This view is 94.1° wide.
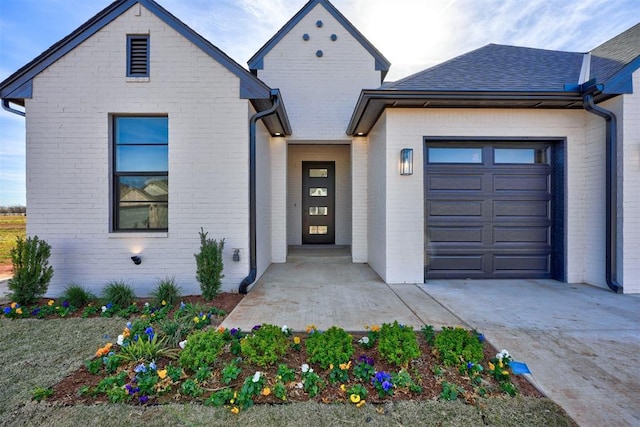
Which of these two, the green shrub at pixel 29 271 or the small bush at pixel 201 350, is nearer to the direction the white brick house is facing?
the small bush

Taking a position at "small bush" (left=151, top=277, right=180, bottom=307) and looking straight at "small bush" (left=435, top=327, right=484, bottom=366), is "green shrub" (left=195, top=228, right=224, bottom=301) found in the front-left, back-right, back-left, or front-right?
front-left

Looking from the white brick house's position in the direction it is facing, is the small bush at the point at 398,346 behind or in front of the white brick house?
in front

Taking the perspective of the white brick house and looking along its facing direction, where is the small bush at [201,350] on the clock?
The small bush is roughly at 12 o'clock from the white brick house.

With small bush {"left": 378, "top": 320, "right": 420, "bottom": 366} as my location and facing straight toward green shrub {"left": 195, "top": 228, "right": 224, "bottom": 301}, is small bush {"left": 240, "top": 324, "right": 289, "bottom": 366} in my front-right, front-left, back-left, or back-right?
front-left

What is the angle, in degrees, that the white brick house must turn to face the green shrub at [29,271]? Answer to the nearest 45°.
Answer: approximately 90° to its right

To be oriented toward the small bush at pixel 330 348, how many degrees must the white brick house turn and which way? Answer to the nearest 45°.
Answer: approximately 45° to its left

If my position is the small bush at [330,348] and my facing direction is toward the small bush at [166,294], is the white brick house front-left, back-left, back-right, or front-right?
front-right

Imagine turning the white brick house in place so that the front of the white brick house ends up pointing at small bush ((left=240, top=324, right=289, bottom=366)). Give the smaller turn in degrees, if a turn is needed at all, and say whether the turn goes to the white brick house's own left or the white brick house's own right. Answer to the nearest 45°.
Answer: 0° — it already faces it

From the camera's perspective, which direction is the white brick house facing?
toward the camera

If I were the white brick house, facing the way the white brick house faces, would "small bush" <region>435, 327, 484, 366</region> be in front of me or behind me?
in front
